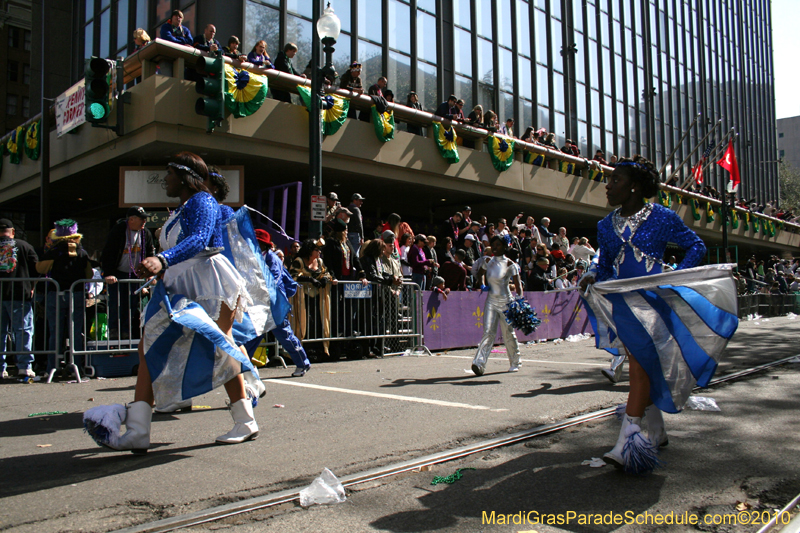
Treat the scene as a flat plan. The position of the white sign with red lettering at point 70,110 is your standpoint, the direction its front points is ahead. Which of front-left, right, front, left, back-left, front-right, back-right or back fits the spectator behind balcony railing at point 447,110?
back-left

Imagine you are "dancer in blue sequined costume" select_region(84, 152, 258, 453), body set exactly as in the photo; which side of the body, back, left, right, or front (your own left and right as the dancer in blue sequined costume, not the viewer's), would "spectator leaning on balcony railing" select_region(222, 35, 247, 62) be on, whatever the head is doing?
right

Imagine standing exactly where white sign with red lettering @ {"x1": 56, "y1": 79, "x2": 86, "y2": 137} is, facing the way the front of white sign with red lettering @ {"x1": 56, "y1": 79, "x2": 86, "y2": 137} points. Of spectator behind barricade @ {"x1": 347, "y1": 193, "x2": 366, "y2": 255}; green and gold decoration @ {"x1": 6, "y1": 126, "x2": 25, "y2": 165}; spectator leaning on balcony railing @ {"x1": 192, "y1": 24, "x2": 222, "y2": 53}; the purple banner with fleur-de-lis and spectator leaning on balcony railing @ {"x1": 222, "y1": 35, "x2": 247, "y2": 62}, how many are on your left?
4

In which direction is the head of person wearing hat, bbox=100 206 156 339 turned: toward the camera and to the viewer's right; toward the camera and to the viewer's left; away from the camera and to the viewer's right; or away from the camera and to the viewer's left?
toward the camera and to the viewer's right

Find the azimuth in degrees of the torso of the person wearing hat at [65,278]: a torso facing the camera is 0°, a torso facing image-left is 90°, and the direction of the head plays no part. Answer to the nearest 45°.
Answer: approximately 0°

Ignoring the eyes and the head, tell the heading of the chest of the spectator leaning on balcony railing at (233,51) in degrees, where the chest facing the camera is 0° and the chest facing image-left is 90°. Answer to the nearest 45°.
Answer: approximately 315°

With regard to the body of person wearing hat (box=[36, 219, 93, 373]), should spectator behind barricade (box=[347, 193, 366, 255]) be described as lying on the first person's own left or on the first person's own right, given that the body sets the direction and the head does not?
on the first person's own left

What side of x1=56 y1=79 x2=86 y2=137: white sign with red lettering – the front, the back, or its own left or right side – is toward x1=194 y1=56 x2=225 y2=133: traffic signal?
left

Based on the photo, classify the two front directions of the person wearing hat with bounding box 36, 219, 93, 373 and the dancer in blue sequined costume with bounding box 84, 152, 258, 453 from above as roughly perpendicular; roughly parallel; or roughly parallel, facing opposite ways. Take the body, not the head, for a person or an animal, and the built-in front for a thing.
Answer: roughly perpendicular

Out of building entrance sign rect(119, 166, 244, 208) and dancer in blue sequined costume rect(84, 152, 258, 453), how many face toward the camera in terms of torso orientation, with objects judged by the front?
1

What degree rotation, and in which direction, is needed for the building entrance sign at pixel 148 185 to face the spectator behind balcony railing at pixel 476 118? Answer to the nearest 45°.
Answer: approximately 90° to its left
